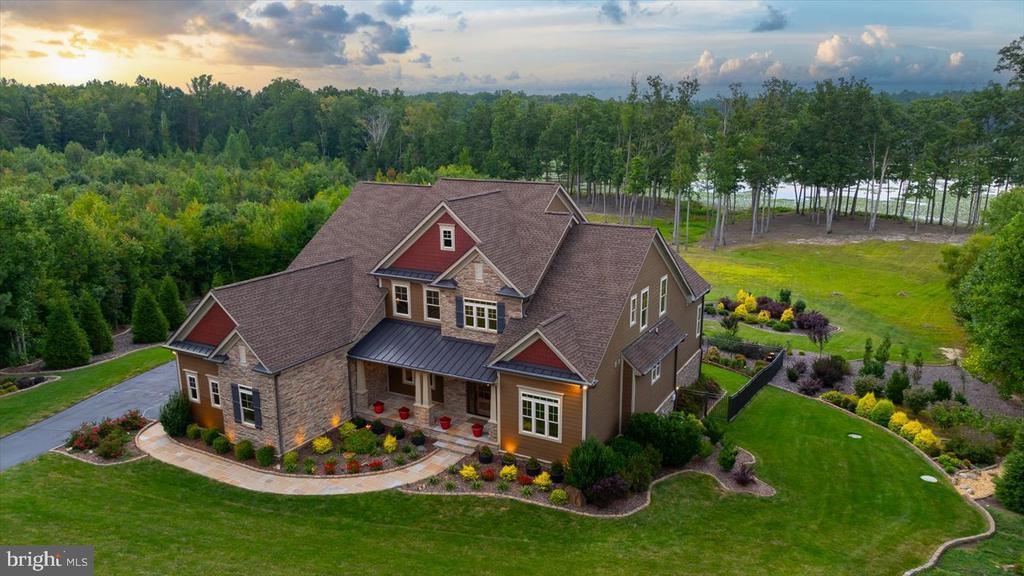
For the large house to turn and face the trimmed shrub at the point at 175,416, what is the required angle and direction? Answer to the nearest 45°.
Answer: approximately 45° to its right

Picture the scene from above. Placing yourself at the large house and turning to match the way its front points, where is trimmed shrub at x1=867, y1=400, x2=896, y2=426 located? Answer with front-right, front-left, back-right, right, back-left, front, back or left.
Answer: back-left

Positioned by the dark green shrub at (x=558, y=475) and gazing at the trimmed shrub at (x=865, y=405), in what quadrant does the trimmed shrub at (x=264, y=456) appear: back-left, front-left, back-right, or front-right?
back-left

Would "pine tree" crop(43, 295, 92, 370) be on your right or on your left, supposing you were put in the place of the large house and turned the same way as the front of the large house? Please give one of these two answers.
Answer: on your right

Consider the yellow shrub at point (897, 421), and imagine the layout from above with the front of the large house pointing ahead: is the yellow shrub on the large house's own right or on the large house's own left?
on the large house's own left

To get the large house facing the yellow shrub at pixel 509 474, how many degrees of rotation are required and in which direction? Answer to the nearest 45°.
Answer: approximately 45° to its left

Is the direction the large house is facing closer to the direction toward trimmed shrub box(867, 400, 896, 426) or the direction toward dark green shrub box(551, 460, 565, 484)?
the dark green shrub

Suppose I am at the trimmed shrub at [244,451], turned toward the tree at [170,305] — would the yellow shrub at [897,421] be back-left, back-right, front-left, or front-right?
back-right

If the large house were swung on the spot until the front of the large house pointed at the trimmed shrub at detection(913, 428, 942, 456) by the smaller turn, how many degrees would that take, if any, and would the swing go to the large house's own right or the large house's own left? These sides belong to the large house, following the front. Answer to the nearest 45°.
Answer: approximately 135° to the large house's own left

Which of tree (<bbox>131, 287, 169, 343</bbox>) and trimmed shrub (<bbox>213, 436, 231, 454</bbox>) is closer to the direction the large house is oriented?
the trimmed shrub

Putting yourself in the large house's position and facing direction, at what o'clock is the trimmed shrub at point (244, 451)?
The trimmed shrub is roughly at 1 o'clock from the large house.

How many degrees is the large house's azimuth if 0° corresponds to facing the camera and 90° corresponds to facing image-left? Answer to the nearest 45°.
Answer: approximately 45°
